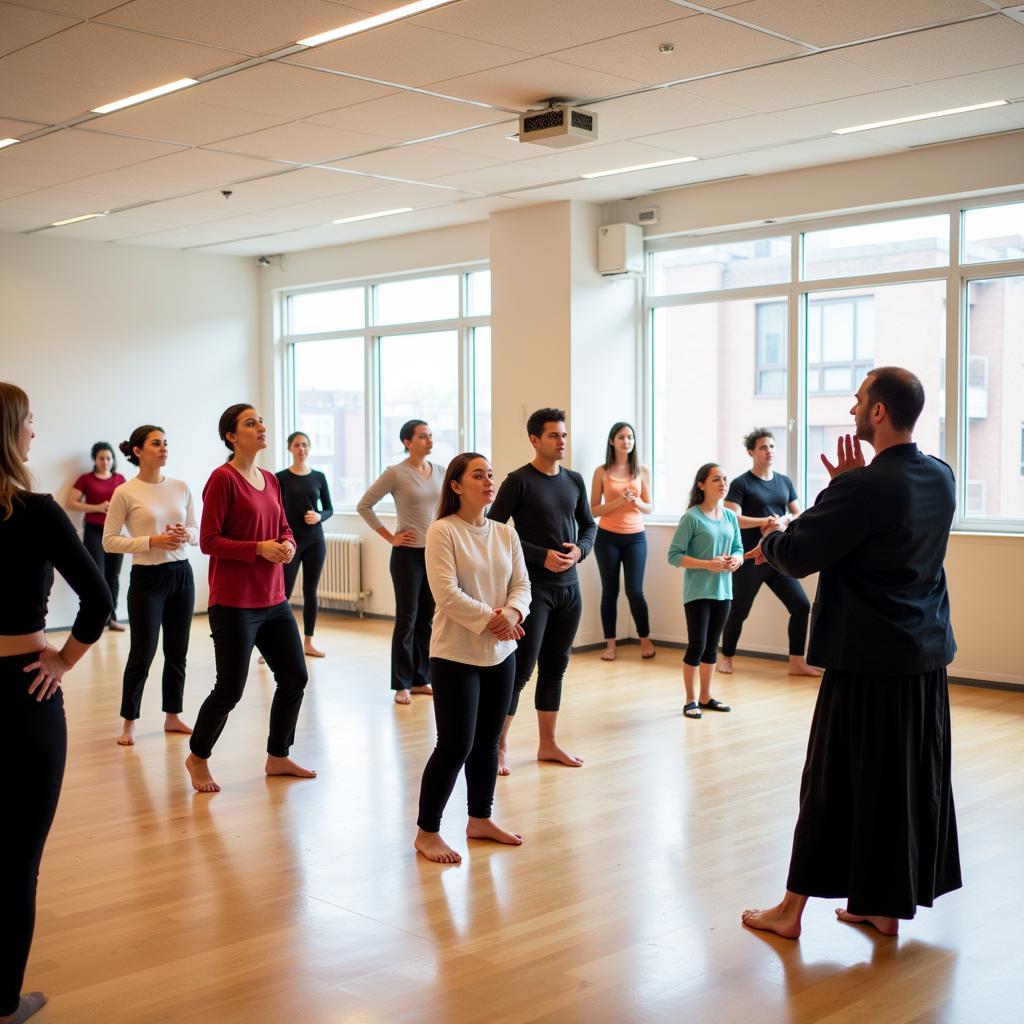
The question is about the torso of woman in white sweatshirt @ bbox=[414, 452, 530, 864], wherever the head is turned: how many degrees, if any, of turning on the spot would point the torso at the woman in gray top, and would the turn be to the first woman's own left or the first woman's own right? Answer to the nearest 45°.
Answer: approximately 135° to the first woman's own left

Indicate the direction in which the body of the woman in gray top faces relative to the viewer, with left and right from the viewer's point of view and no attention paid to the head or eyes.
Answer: facing the viewer and to the right of the viewer

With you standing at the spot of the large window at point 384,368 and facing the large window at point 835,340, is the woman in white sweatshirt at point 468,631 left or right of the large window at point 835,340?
right

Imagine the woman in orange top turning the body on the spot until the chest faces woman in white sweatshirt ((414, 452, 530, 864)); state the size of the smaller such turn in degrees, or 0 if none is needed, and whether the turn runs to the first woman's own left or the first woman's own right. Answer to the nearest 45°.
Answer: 0° — they already face them

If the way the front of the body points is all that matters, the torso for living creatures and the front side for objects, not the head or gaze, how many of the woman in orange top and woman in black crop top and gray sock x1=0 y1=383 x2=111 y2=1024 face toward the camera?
1

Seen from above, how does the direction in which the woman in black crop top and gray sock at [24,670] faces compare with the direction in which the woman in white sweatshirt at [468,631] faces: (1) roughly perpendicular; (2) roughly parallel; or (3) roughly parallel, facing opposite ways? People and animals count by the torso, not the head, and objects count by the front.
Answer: roughly perpendicular

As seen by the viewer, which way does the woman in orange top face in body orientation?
toward the camera

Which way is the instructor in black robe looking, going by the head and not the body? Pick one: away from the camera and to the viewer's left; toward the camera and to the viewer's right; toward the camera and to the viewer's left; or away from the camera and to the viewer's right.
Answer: away from the camera and to the viewer's left

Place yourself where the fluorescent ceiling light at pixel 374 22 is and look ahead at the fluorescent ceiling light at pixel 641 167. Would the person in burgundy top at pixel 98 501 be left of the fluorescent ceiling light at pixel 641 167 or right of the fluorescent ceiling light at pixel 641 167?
left

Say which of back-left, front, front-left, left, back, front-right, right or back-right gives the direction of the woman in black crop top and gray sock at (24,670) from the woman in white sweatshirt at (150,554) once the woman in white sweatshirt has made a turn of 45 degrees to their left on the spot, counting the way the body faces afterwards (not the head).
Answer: right

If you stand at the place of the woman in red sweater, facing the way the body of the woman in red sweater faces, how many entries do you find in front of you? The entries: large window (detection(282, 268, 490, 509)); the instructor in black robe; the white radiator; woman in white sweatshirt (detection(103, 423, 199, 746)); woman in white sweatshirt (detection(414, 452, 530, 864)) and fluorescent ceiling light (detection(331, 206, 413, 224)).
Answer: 2

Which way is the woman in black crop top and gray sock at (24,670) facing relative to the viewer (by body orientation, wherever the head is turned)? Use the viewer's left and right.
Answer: facing away from the viewer and to the right of the viewer

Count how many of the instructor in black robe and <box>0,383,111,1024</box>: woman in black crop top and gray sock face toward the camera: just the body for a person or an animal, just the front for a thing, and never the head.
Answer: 0

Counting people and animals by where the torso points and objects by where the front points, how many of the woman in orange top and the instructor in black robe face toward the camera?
1

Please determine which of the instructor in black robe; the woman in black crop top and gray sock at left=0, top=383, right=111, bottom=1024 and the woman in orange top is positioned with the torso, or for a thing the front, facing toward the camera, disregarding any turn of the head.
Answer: the woman in orange top

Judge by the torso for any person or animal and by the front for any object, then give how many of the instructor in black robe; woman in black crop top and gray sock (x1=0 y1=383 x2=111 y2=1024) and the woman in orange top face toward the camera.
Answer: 1
